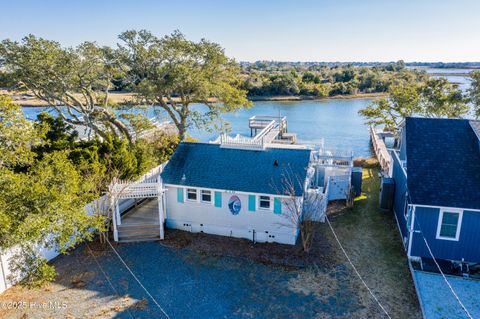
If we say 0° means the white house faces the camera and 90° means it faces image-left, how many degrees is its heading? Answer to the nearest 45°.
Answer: approximately 0°

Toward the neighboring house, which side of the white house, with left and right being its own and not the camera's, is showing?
left

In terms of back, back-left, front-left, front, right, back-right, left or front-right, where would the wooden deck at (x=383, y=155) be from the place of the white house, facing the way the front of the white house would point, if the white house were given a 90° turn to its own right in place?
back-right
